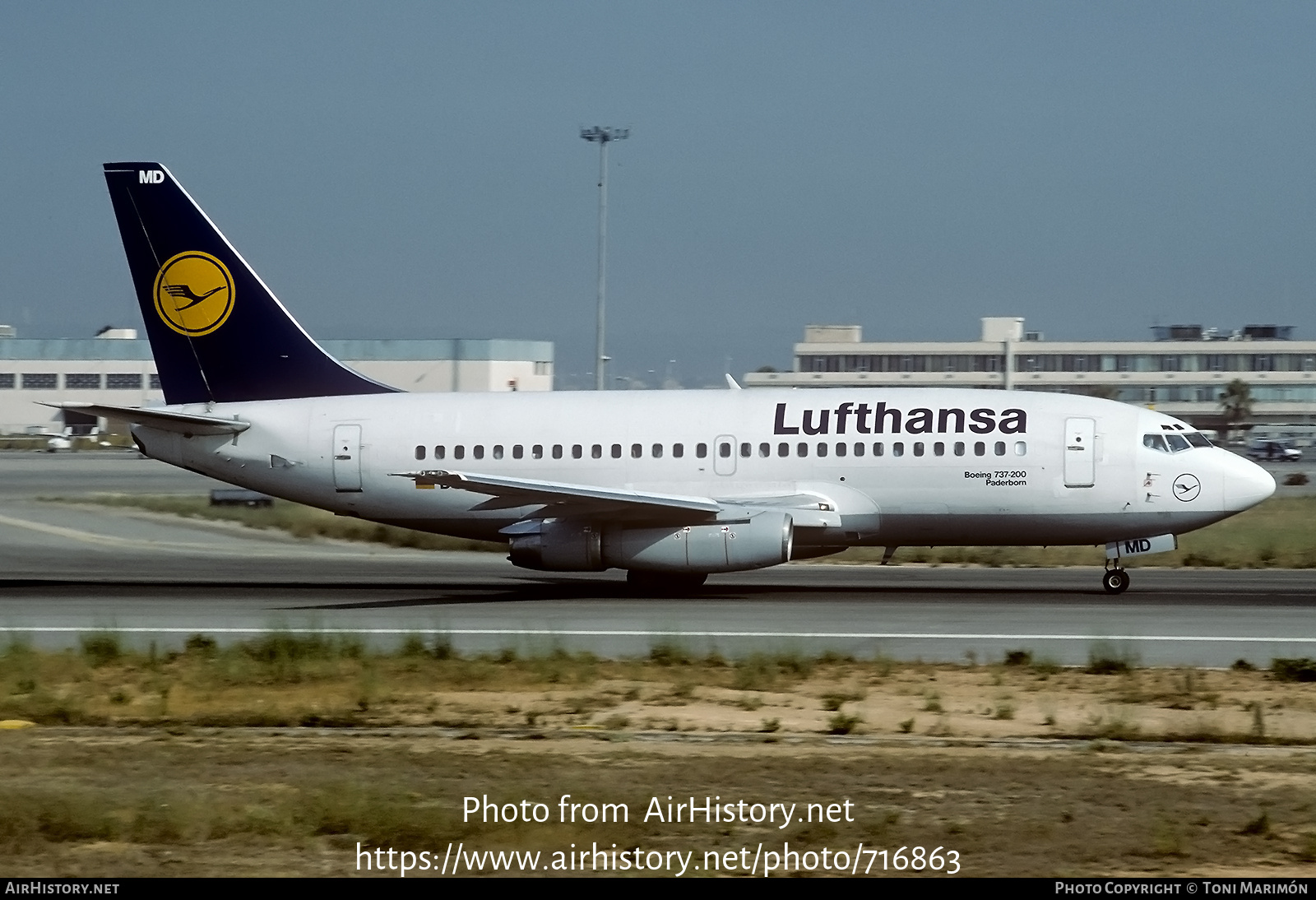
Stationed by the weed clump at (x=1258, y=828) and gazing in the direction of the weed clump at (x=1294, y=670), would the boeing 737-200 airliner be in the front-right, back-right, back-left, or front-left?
front-left

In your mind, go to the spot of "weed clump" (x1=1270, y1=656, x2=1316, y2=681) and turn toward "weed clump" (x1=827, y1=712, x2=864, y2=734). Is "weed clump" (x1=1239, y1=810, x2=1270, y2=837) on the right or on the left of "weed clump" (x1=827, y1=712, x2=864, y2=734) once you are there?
left

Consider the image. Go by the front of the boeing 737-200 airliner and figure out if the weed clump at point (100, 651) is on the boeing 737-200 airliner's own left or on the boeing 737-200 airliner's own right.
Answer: on the boeing 737-200 airliner's own right

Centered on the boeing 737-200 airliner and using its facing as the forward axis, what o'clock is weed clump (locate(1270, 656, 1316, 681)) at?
The weed clump is roughly at 2 o'clock from the boeing 737-200 airliner.

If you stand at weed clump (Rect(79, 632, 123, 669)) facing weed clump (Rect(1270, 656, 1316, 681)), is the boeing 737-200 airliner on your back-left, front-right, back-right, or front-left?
front-left

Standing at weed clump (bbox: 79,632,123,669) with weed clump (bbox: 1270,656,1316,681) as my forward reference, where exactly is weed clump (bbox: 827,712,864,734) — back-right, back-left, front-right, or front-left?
front-right

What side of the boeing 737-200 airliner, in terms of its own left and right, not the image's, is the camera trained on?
right

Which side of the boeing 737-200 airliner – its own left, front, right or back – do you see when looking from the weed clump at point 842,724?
right
